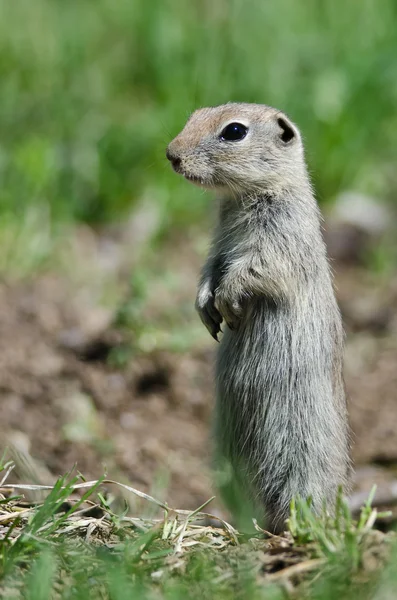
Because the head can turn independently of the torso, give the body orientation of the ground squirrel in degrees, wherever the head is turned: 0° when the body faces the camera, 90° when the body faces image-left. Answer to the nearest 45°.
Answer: approximately 90°
